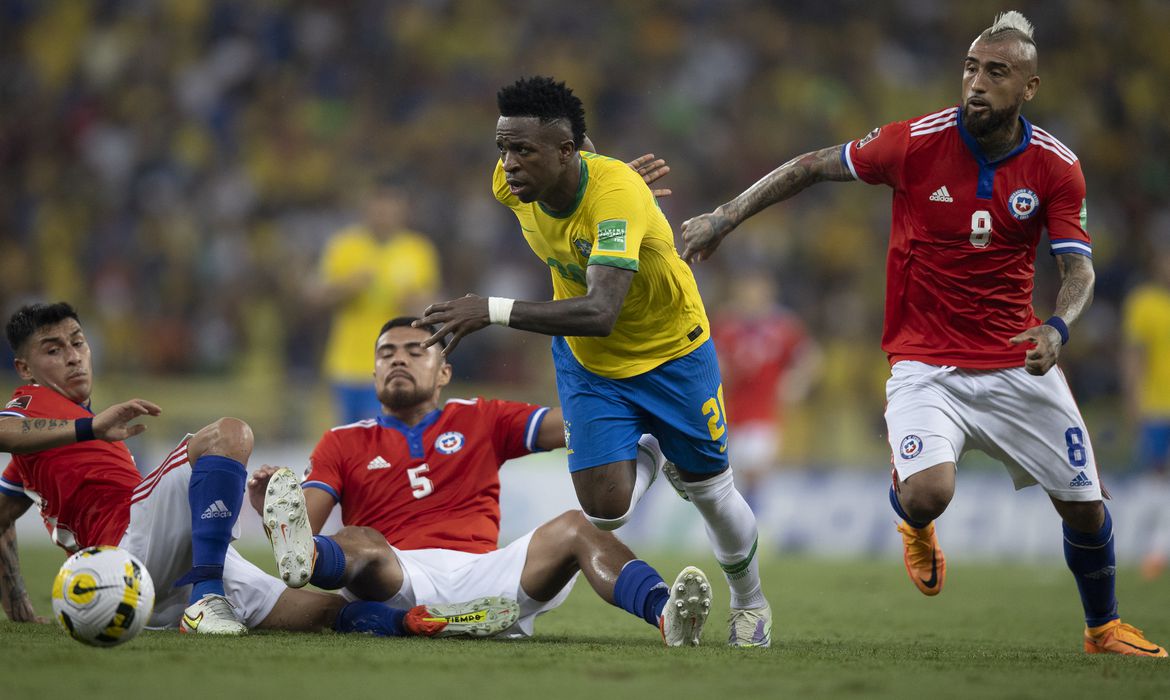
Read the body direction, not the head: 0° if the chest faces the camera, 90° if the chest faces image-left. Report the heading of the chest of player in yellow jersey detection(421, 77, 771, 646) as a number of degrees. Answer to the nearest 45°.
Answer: approximately 45°

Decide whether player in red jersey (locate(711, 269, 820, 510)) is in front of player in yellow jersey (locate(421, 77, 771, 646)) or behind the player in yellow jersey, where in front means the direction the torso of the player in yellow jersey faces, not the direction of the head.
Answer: behind

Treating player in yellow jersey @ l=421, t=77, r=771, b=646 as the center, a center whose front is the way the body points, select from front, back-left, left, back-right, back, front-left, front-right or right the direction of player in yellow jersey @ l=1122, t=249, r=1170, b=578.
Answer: back

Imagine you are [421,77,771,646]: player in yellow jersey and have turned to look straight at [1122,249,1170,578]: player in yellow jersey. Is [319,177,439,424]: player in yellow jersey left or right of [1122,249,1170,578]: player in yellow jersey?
left

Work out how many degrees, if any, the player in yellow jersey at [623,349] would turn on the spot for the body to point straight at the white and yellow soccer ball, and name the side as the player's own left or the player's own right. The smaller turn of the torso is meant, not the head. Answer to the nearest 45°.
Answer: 0° — they already face it

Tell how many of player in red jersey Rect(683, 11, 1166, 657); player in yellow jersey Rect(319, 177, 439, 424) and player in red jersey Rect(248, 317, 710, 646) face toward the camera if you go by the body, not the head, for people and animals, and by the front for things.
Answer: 3

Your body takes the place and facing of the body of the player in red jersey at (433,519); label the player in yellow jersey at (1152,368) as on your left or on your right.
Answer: on your left

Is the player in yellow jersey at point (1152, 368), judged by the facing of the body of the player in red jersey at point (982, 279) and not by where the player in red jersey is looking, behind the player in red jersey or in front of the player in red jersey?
behind

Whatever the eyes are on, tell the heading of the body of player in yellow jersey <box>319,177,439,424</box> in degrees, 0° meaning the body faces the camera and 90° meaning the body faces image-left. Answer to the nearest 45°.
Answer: approximately 0°

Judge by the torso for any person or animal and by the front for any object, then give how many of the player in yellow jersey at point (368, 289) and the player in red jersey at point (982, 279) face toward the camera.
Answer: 2

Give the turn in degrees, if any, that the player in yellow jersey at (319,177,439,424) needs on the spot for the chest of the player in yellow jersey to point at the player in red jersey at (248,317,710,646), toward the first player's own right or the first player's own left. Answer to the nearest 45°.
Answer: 0° — they already face them

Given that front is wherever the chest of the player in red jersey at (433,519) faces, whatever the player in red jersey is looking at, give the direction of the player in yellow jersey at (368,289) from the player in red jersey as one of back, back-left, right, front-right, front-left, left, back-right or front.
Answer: back
